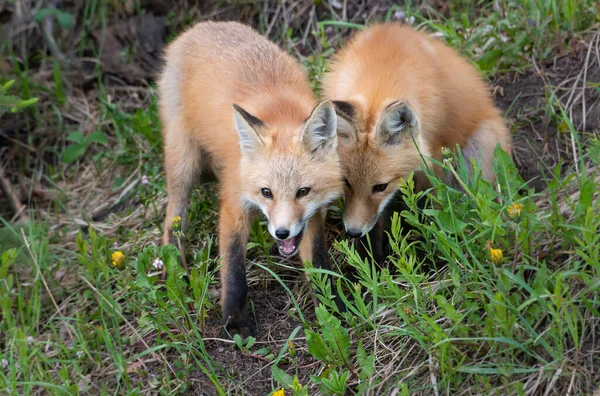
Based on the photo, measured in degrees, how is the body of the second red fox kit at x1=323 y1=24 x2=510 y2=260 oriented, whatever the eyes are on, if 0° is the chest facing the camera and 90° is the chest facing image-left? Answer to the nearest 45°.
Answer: approximately 45°

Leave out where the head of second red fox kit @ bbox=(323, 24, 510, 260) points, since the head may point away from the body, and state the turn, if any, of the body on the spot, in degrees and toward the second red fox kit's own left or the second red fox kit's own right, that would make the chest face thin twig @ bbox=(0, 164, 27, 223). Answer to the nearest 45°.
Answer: approximately 45° to the second red fox kit's own right

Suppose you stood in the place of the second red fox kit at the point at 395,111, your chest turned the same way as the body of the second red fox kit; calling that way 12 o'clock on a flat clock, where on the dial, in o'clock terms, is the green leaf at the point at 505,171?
The green leaf is roughly at 9 o'clock from the second red fox kit.

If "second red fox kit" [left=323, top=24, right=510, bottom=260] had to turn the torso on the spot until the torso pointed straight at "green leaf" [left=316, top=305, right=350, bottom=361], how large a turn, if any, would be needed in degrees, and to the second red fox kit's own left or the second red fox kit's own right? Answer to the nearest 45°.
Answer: approximately 45° to the second red fox kit's own left

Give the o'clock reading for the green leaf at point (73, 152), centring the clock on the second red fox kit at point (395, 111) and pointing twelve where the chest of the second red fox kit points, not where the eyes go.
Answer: The green leaf is roughly at 2 o'clock from the second red fox kit.

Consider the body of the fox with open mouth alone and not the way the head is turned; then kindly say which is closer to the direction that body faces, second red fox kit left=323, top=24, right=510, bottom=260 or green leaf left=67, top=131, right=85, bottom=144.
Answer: the second red fox kit

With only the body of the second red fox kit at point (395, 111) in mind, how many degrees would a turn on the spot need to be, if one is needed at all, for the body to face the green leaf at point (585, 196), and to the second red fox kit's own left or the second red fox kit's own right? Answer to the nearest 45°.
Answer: approximately 90° to the second red fox kit's own left

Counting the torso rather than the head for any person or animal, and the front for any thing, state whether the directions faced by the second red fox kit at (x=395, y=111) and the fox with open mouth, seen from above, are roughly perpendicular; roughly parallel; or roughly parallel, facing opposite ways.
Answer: roughly perpendicular

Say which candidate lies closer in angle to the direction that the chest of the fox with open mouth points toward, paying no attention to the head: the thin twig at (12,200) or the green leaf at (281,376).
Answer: the green leaf
